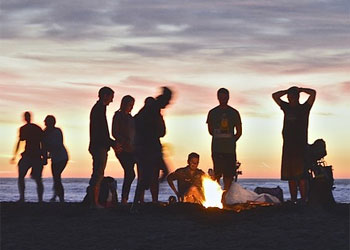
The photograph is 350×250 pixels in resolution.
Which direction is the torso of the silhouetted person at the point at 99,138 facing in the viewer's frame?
to the viewer's right

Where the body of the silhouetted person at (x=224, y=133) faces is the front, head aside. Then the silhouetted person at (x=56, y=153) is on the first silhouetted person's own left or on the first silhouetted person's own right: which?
on the first silhouetted person's own right

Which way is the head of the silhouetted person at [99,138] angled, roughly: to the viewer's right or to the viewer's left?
to the viewer's right

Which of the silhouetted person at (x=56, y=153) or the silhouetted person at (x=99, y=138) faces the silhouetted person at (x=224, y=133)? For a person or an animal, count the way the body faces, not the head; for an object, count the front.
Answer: the silhouetted person at (x=99, y=138)

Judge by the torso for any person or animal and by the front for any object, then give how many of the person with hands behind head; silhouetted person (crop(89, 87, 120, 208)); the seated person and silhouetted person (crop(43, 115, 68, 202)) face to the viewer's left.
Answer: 1

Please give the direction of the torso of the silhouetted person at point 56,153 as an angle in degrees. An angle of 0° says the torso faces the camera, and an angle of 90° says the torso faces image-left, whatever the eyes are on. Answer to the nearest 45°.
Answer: approximately 90°

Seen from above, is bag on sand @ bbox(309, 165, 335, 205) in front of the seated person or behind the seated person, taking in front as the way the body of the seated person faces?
in front

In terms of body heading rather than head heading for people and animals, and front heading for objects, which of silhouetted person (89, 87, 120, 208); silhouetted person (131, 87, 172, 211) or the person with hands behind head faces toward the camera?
the person with hands behind head

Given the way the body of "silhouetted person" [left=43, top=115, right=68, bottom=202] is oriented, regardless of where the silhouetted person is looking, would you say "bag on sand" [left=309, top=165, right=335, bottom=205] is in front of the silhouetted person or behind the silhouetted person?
behind

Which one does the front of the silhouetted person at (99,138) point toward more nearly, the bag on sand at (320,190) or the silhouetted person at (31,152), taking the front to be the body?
the bag on sand

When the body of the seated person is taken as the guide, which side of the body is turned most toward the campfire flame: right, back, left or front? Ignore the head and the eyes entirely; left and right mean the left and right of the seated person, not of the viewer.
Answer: front

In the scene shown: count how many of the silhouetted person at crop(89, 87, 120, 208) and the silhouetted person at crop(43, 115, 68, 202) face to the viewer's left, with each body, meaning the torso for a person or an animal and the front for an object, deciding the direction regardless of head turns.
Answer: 1

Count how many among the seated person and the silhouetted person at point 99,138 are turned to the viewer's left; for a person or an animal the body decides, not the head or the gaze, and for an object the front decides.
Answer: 0

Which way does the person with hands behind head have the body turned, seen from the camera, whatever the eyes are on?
toward the camera
